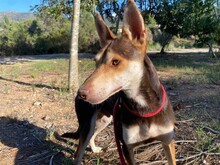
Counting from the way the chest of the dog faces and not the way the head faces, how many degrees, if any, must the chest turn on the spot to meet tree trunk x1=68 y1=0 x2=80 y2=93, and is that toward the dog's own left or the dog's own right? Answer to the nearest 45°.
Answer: approximately 135° to the dog's own left

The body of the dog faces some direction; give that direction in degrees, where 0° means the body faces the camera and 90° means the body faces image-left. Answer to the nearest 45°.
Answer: approximately 315°
